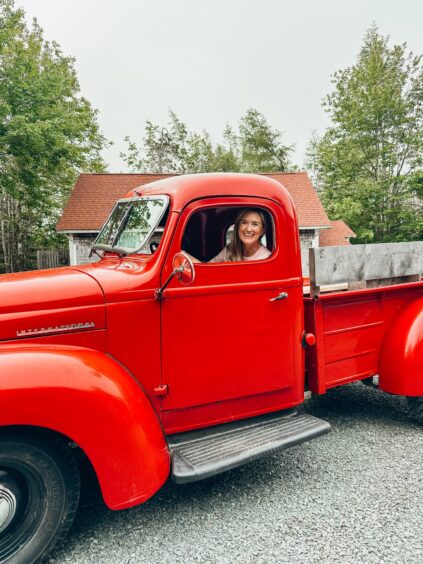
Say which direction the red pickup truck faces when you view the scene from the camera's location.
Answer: facing the viewer and to the left of the viewer

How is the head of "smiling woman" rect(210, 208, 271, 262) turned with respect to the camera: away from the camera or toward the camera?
toward the camera

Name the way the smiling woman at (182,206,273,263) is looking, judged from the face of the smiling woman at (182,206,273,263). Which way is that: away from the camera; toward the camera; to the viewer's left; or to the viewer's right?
toward the camera

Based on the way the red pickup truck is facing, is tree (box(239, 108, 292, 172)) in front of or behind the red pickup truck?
behind

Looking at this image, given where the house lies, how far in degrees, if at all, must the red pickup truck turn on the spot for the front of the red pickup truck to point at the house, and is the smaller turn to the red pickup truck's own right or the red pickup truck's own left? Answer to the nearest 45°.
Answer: approximately 135° to the red pickup truck's own right

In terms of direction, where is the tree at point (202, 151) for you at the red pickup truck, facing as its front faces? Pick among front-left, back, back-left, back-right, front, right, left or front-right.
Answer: back-right

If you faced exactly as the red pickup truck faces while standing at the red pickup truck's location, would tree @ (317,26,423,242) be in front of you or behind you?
behind

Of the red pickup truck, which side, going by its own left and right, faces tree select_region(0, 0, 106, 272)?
right
